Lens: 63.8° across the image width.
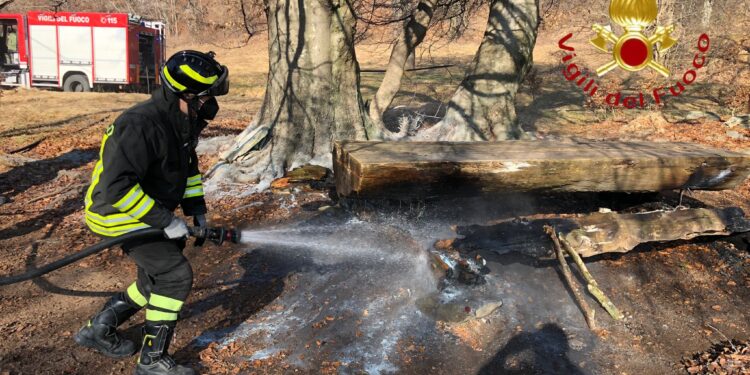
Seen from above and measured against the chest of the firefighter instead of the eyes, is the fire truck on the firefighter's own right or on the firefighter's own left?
on the firefighter's own left

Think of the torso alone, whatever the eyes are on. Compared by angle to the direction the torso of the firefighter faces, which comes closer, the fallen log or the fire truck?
the fallen log

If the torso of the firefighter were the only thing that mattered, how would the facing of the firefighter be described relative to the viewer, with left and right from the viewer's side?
facing to the right of the viewer

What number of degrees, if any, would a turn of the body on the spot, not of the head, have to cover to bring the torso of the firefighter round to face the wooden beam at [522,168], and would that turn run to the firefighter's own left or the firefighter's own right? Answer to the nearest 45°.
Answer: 0° — they already face it

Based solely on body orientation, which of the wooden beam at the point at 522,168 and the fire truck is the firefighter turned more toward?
the wooden beam

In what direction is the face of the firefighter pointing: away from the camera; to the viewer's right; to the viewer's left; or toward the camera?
to the viewer's right

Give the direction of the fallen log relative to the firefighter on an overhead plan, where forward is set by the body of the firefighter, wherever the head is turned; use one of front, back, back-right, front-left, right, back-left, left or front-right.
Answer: front
